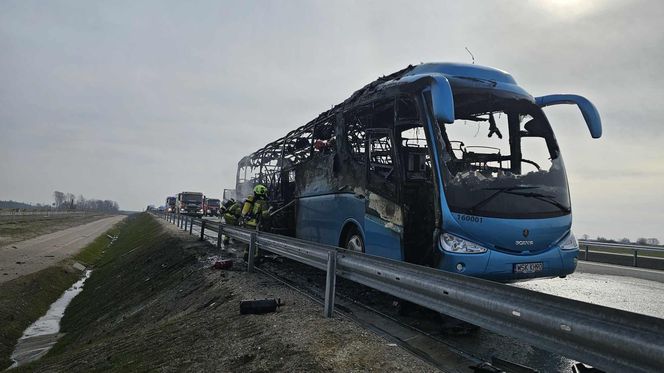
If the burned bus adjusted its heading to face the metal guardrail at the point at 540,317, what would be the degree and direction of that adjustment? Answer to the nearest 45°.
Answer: approximately 45° to its right

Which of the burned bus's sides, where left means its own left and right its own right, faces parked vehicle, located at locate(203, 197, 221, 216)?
back

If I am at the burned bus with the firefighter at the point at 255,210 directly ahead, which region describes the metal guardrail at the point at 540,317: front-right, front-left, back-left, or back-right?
back-left

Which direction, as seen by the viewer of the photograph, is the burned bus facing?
facing the viewer and to the right of the viewer

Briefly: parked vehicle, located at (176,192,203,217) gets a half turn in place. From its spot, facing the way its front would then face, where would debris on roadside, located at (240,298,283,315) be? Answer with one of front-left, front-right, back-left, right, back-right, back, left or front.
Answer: back

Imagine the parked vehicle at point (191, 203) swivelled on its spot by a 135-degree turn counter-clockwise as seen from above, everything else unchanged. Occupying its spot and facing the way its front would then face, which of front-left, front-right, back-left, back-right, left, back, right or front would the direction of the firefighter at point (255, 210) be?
back-right

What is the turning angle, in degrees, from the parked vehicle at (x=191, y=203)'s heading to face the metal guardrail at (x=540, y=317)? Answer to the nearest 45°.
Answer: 0° — it already faces it

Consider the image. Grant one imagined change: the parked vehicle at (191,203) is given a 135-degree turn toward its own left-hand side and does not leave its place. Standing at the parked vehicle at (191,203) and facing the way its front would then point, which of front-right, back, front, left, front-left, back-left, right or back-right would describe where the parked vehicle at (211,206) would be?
front

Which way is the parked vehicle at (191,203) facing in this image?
toward the camera

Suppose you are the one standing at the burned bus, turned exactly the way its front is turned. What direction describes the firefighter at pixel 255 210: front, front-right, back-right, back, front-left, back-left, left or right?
back

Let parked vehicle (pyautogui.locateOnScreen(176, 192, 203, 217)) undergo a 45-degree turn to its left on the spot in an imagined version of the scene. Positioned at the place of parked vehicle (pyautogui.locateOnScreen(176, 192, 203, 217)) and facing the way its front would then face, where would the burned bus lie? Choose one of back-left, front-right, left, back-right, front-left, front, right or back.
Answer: front-right
